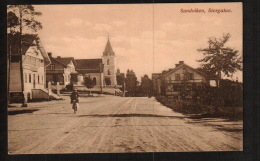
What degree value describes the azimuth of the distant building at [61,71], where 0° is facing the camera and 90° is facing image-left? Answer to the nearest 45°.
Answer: approximately 315°

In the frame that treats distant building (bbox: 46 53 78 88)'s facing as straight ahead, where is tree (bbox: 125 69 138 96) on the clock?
The tree is roughly at 11 o'clock from the distant building.

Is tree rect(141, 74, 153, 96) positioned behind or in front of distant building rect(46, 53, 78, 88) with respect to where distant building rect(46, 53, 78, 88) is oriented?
in front
